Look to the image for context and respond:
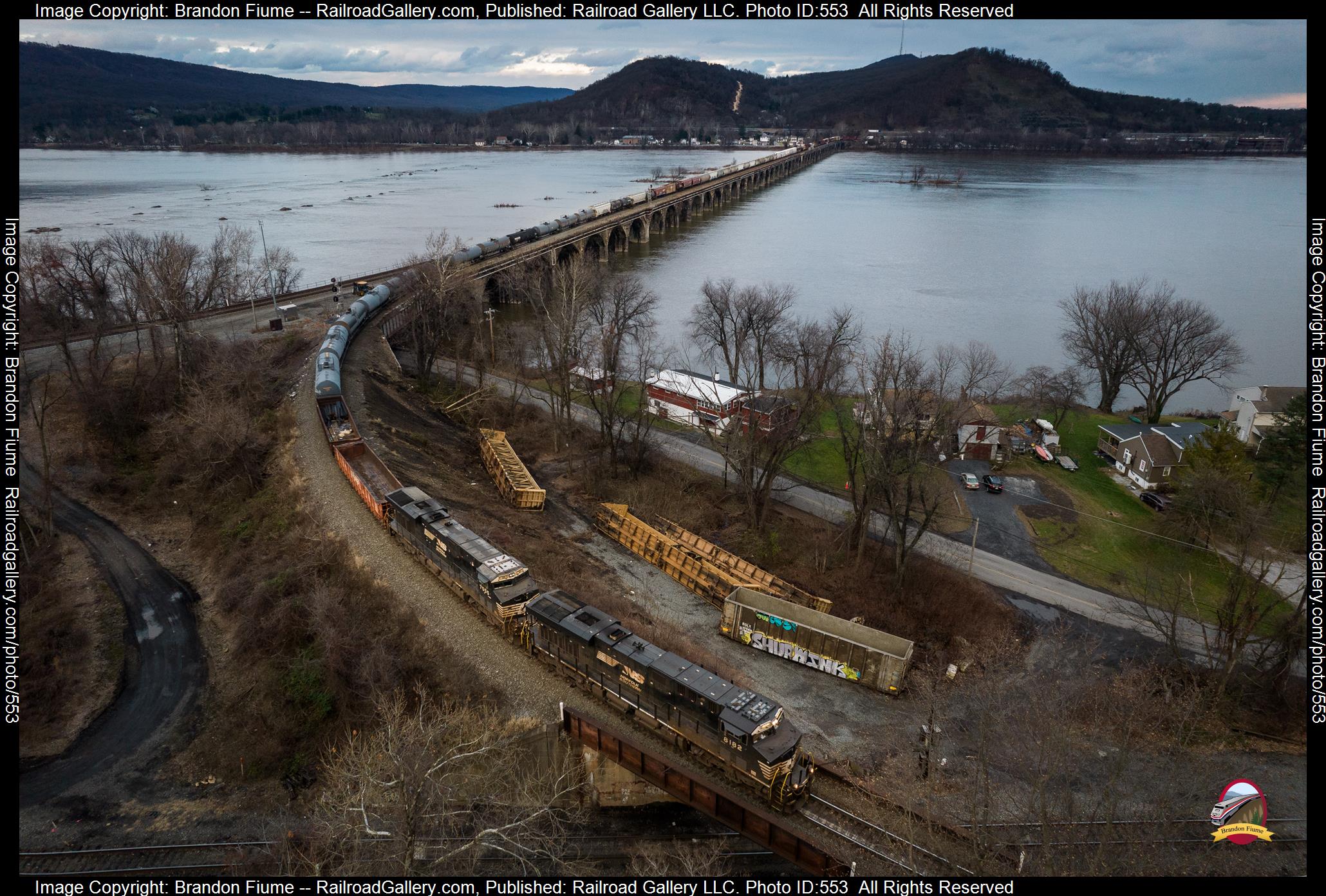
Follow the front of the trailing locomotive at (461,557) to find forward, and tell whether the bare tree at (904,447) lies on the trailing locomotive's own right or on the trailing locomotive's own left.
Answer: on the trailing locomotive's own left

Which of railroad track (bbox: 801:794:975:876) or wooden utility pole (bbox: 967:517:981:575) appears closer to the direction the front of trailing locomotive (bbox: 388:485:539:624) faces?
the railroad track

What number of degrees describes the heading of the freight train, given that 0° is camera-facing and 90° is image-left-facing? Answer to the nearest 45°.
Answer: approximately 315°

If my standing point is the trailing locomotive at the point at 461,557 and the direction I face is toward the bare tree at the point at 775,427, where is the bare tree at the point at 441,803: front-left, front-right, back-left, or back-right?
back-right

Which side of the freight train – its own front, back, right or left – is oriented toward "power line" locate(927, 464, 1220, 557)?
left

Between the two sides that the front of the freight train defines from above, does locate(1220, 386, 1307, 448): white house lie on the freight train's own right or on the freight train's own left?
on the freight train's own left

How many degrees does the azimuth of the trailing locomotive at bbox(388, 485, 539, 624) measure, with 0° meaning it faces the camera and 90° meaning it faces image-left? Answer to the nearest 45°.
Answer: approximately 315°

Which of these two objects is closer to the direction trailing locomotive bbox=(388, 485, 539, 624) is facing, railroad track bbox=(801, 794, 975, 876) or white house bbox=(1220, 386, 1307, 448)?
the railroad track

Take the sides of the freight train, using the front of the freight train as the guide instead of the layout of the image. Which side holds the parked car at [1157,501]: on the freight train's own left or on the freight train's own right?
on the freight train's own left
